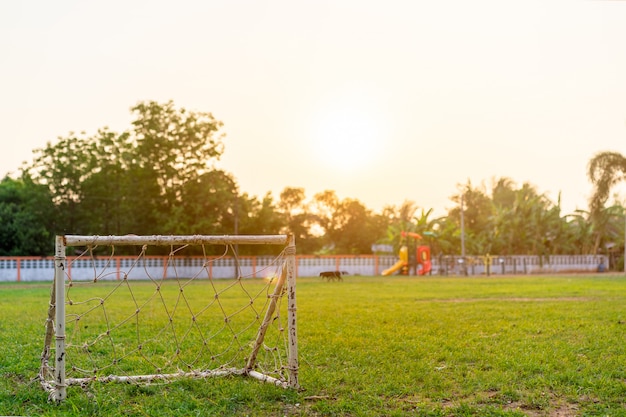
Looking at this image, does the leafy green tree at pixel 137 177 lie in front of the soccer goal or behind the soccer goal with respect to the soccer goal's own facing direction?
behind

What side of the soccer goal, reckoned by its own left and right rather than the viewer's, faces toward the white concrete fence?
back

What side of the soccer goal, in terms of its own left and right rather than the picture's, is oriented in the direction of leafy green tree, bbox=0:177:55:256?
back

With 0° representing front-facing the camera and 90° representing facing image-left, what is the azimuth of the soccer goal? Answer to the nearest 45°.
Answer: approximately 0°

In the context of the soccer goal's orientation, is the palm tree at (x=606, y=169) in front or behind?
behind

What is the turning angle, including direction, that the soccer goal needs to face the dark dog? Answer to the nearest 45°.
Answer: approximately 180°
